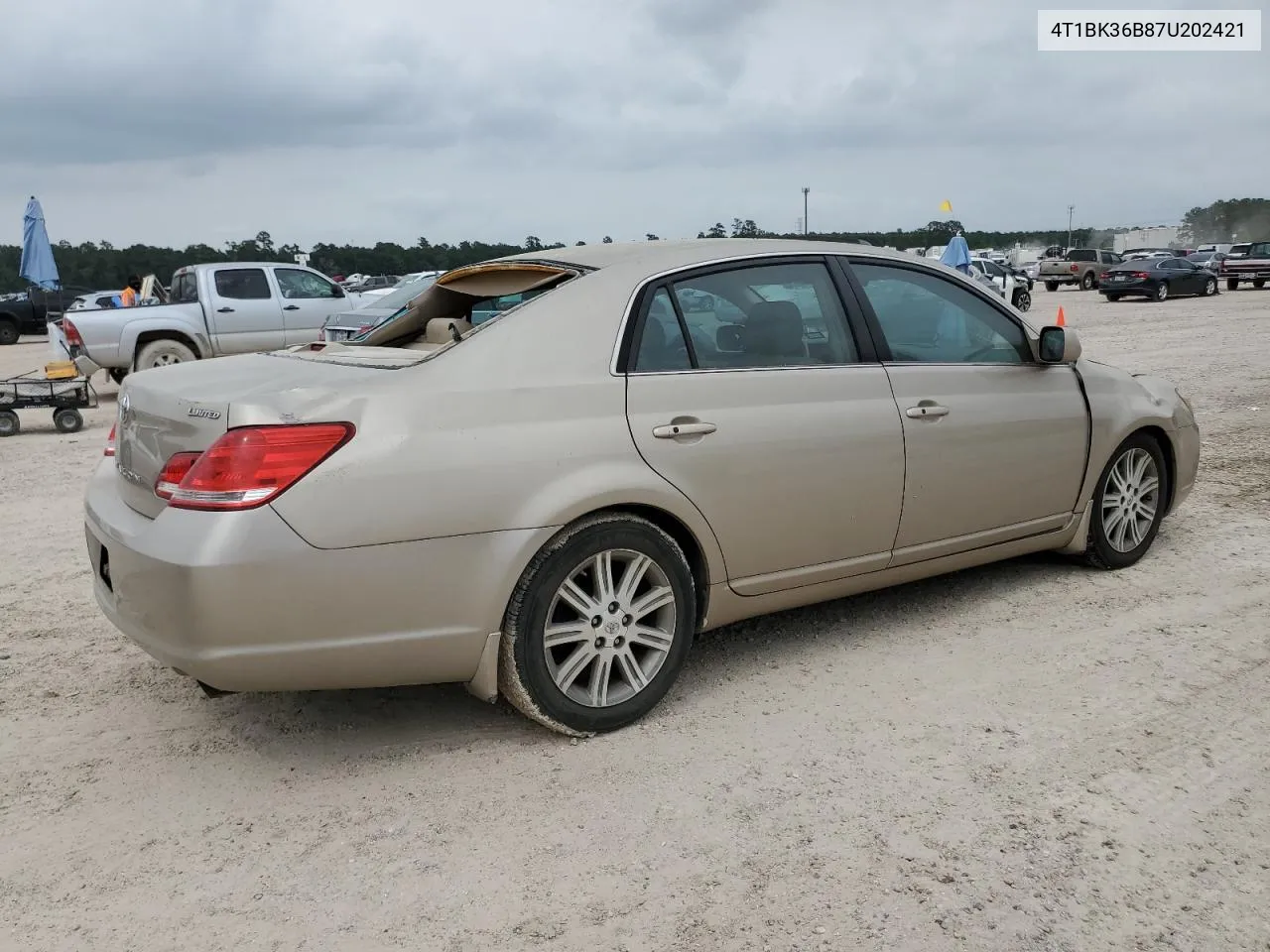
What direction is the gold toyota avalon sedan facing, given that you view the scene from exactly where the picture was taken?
facing away from the viewer and to the right of the viewer

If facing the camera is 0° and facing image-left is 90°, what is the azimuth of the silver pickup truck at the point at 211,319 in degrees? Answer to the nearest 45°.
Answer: approximately 270°

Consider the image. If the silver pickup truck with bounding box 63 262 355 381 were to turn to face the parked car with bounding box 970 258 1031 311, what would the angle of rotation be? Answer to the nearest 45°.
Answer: approximately 45° to its left

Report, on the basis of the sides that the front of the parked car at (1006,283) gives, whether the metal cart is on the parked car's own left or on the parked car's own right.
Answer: on the parked car's own right
